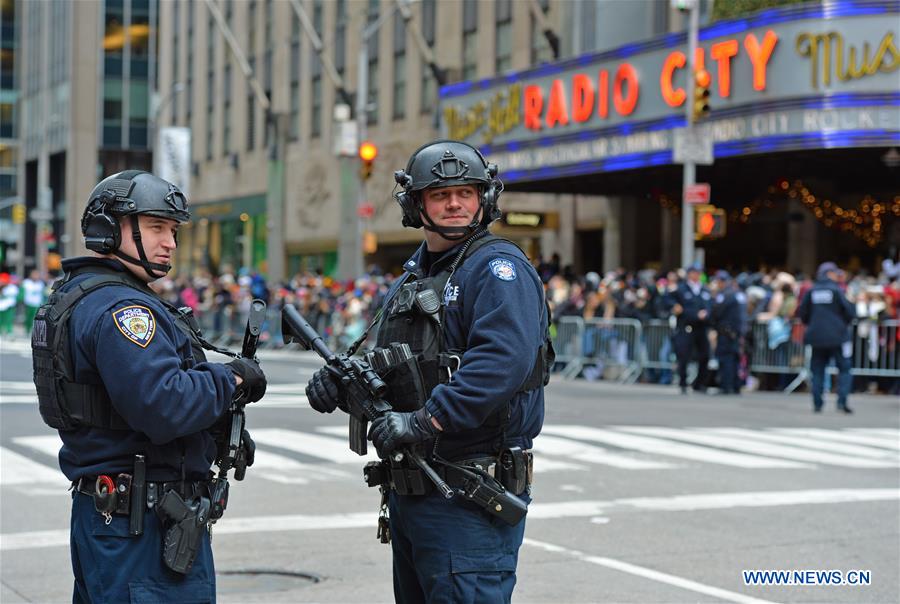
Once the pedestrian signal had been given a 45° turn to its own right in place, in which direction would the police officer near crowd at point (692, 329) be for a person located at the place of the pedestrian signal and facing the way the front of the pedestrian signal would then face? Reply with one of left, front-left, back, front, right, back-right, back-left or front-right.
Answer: front-left

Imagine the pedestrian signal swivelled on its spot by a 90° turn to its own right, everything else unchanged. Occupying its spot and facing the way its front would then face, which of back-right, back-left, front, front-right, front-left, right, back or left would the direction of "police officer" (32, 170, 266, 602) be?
left

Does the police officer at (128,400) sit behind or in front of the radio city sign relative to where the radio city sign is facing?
in front

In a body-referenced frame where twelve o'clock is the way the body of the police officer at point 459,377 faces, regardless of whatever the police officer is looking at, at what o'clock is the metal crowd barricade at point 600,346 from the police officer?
The metal crowd barricade is roughly at 5 o'clock from the police officer.

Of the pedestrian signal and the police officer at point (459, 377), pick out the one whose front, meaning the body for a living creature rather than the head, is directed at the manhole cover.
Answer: the pedestrian signal

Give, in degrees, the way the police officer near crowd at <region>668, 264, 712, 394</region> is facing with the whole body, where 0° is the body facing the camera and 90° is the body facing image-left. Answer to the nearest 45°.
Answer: approximately 0°

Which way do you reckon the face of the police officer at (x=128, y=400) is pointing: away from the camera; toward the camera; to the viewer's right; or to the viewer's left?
to the viewer's right

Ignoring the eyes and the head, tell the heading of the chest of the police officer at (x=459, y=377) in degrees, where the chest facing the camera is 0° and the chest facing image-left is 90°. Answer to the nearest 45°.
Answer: approximately 45°
